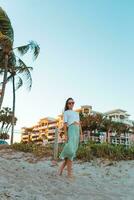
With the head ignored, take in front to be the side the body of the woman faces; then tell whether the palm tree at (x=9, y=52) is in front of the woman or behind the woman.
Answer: behind

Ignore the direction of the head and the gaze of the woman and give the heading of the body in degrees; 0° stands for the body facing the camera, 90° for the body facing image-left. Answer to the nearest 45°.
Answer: approximately 315°
